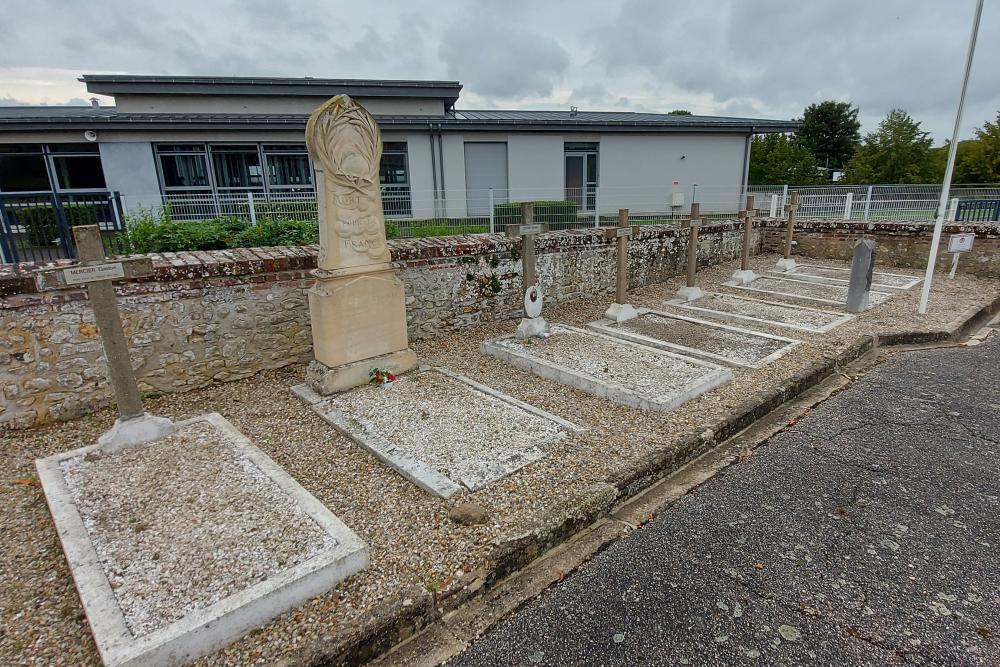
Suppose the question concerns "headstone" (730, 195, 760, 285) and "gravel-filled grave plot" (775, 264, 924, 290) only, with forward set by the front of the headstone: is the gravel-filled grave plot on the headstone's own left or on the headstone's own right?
on the headstone's own left

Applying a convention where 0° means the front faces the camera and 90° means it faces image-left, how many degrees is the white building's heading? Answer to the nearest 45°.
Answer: approximately 0°

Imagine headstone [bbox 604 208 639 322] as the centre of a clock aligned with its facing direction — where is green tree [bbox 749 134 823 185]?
The green tree is roughly at 8 o'clock from the headstone.

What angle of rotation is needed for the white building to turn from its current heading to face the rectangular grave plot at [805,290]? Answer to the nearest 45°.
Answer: approximately 45° to its left

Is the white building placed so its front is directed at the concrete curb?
yes

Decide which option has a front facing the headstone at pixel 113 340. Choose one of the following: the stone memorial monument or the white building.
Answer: the white building

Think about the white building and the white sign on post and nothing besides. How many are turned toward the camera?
2

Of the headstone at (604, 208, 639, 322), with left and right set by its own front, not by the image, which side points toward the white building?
back

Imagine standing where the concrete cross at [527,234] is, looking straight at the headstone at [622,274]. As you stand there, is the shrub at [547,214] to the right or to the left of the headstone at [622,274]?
left

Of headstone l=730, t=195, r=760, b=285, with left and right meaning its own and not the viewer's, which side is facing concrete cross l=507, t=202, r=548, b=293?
right

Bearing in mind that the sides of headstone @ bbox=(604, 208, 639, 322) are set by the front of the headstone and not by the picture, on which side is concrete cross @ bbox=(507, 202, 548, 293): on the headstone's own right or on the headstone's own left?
on the headstone's own right

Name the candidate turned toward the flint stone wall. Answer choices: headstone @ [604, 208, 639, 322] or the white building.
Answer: the white building
